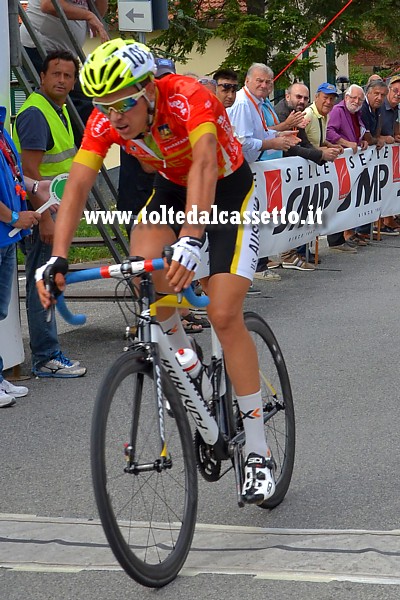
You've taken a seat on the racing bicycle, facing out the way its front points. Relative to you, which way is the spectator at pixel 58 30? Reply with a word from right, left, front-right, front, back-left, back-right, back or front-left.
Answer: back-right

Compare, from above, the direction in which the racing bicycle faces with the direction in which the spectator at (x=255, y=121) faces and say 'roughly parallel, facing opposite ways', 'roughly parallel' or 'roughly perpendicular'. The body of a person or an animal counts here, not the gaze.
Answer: roughly perpendicular

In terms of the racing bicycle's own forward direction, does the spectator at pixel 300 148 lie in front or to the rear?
to the rear

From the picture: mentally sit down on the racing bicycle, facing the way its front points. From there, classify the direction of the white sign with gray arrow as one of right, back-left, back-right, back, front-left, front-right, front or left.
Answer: back-right

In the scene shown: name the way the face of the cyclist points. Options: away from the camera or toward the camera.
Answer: toward the camera

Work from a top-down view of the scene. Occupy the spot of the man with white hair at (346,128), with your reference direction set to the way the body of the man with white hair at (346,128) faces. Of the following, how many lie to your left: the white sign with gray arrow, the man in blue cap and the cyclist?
0

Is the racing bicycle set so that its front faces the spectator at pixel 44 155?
no

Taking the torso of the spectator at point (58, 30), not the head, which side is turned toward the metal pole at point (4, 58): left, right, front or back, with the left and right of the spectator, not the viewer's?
right

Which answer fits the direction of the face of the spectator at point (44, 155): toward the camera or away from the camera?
toward the camera

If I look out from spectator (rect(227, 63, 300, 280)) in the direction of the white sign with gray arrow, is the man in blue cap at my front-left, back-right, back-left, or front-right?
back-right

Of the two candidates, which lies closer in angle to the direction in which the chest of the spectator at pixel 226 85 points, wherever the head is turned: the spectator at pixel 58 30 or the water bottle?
the water bottle

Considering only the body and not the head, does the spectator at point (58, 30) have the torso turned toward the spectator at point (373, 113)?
no

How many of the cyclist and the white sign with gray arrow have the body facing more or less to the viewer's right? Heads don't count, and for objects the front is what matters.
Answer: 0

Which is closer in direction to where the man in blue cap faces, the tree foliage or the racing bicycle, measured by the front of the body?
the racing bicycle
